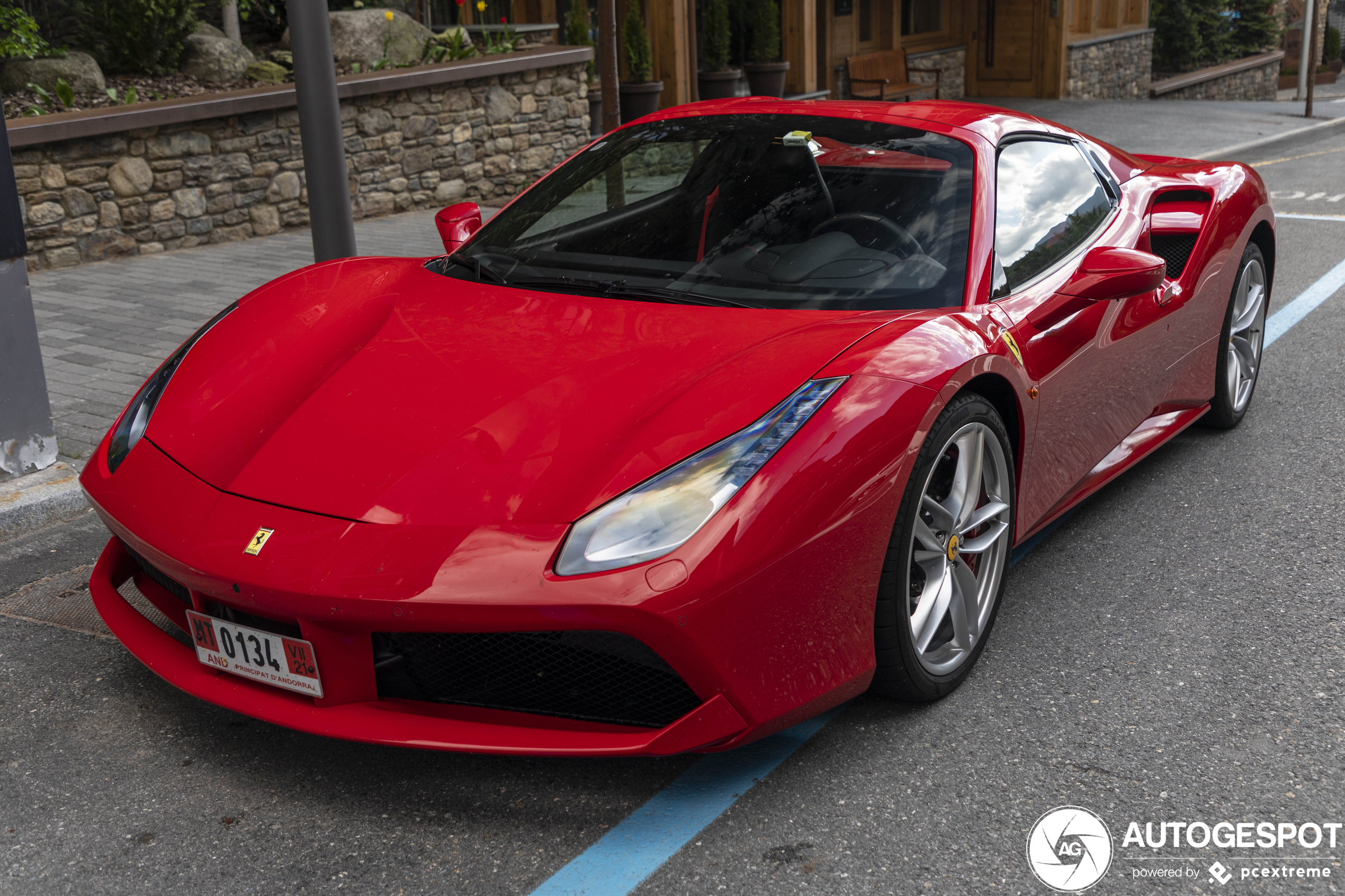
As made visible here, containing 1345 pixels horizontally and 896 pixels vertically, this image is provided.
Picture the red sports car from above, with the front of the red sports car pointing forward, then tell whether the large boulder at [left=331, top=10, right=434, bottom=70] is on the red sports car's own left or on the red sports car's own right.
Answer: on the red sports car's own right

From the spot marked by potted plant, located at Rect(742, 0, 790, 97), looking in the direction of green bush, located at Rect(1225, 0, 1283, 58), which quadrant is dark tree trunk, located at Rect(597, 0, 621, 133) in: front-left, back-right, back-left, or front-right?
back-right

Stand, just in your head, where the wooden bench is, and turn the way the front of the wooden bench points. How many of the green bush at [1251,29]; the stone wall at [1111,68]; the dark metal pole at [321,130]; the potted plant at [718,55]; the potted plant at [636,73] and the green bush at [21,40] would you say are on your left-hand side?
2

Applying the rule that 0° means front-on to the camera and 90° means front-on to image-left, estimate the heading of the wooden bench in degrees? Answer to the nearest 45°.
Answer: approximately 315°

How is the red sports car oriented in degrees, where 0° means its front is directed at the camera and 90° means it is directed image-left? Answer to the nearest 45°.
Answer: approximately 45°

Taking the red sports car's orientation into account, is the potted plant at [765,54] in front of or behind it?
behind

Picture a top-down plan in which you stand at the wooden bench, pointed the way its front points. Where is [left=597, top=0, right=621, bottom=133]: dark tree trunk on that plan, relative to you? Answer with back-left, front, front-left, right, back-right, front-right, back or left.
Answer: front-right

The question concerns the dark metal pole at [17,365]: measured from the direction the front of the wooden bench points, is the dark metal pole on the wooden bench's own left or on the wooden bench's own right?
on the wooden bench's own right

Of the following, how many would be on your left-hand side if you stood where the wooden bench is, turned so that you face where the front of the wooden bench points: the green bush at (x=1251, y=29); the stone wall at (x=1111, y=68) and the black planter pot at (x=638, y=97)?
2

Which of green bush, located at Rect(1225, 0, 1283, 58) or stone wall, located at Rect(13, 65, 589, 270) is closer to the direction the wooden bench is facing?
the stone wall

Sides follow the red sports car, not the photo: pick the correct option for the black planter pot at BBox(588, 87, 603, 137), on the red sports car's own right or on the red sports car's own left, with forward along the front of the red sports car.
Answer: on the red sports car's own right

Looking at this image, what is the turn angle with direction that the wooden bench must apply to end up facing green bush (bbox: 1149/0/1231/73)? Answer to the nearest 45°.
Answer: approximately 90° to its left

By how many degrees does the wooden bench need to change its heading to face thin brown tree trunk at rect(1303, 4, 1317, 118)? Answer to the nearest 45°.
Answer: approximately 90° to its left

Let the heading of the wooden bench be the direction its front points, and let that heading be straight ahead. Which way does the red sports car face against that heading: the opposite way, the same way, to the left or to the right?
to the right

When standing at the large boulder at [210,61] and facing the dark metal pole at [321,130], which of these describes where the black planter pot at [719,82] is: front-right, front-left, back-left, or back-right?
back-left
